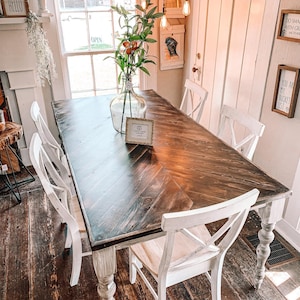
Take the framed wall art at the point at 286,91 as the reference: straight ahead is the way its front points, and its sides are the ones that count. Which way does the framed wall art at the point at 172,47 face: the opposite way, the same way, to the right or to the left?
to the left

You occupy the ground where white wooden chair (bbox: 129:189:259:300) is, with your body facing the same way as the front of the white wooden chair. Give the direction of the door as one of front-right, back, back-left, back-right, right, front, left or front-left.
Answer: front-right

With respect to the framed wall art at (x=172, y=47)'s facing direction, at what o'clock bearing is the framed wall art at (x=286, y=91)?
the framed wall art at (x=286, y=91) is roughly at 11 o'clock from the framed wall art at (x=172, y=47).

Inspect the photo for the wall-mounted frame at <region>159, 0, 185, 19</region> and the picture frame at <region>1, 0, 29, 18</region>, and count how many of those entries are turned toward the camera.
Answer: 2

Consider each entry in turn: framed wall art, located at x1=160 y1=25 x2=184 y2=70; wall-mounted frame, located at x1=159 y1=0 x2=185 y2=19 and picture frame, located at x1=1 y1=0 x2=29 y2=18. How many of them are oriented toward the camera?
3

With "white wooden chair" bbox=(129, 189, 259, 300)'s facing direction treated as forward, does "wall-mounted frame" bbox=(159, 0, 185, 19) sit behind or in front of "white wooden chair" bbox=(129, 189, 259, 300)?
in front

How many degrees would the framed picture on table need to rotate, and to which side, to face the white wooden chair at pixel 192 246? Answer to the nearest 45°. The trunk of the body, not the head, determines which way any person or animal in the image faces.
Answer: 0° — it already faces it

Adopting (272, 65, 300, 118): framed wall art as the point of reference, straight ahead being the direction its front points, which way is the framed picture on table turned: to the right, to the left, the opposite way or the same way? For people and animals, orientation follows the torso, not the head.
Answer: to the left

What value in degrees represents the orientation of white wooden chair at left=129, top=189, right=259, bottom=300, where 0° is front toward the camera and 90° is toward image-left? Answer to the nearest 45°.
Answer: approximately 135°

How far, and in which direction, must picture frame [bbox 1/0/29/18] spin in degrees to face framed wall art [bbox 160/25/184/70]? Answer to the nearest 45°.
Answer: approximately 90° to its left

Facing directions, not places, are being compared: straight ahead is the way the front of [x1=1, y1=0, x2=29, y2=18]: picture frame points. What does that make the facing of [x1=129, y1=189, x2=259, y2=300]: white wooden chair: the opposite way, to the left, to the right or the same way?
the opposite way
